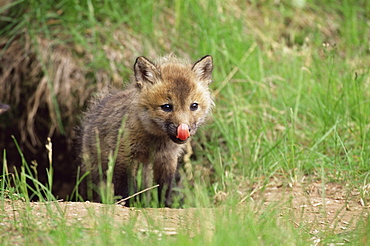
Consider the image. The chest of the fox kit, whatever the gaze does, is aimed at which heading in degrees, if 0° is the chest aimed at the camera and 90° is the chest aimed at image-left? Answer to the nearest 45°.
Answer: approximately 315°
